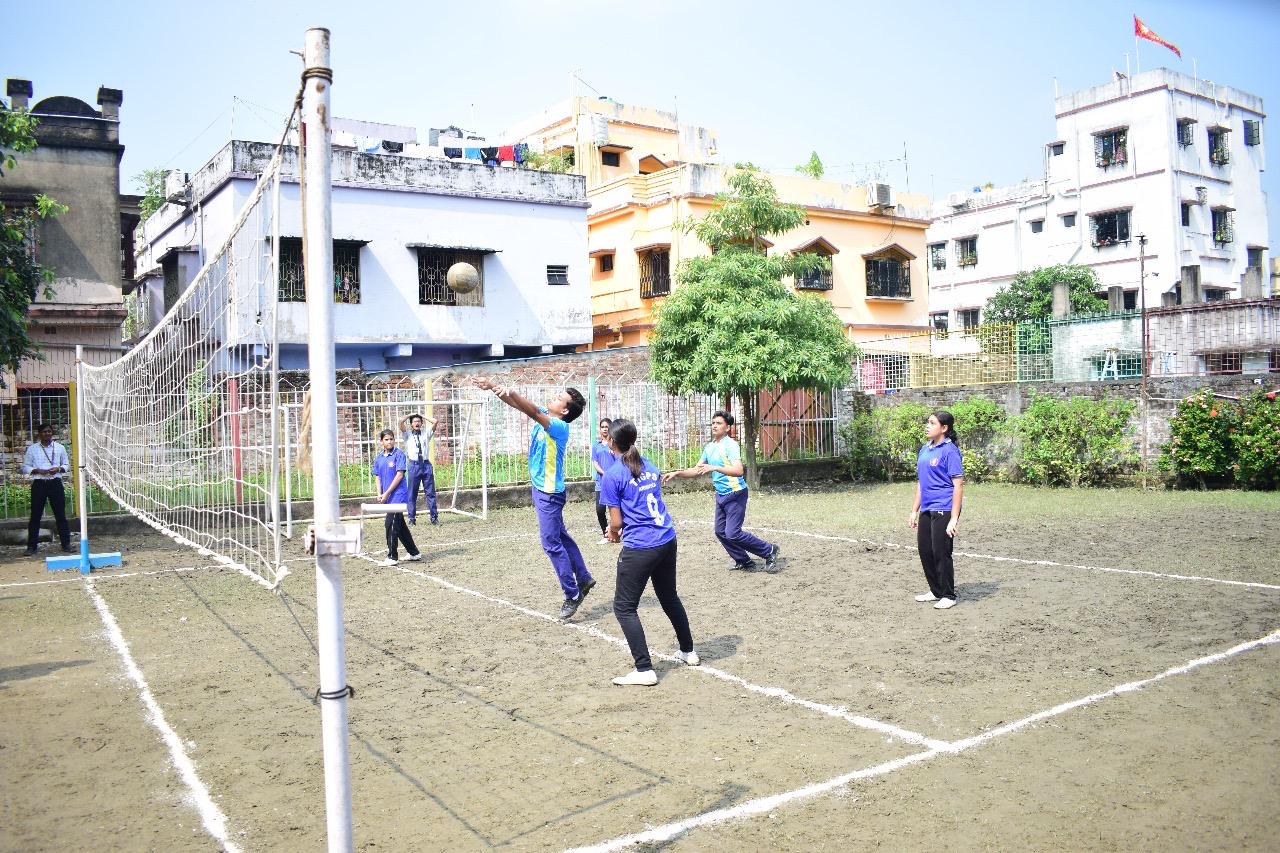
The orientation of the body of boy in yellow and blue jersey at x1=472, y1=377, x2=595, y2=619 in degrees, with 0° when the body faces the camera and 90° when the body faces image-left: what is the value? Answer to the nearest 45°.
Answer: approximately 90°

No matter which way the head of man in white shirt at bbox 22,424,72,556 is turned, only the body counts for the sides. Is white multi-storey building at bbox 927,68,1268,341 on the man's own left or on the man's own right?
on the man's own left

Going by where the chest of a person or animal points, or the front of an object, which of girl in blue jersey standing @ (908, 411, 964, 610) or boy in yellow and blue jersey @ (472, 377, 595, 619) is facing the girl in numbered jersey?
the girl in blue jersey standing

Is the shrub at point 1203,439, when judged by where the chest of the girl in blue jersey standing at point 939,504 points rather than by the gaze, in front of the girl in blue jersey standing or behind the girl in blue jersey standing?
behind

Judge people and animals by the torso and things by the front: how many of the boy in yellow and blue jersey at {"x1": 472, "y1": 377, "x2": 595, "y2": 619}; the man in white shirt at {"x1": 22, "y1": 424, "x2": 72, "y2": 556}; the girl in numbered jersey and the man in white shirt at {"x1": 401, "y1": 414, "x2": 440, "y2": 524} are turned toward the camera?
2

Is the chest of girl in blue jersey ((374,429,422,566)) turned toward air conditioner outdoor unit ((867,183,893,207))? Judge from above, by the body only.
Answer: no

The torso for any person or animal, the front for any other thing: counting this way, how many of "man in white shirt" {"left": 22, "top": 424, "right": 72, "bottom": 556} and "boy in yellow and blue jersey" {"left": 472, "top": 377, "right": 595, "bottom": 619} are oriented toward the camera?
1

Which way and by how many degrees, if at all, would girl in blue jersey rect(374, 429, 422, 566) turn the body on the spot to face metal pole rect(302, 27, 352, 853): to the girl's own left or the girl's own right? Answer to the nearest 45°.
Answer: approximately 45° to the girl's own left

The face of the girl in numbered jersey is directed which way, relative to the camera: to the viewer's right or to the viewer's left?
to the viewer's left

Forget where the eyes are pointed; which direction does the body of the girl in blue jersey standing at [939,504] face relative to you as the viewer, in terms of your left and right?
facing the viewer and to the left of the viewer

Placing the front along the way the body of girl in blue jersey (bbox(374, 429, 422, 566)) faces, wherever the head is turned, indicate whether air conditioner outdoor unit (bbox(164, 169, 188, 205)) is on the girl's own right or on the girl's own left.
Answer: on the girl's own right

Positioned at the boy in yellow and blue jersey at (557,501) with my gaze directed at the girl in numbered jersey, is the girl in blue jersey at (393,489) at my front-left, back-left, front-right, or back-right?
back-right

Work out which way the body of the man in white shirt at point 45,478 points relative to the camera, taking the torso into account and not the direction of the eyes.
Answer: toward the camera

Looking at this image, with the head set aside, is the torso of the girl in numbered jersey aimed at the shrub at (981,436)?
no

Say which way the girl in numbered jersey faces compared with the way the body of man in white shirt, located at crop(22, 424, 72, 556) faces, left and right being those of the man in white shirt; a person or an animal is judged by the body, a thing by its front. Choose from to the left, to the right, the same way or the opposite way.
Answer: the opposite way

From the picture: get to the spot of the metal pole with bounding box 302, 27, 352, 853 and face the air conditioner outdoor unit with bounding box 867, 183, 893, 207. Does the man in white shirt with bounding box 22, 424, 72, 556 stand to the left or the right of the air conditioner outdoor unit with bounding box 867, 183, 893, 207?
left

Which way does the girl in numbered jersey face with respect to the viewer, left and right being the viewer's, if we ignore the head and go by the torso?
facing away from the viewer and to the left of the viewer

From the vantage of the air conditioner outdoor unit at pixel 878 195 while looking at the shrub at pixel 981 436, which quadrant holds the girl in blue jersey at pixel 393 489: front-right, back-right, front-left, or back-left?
front-right

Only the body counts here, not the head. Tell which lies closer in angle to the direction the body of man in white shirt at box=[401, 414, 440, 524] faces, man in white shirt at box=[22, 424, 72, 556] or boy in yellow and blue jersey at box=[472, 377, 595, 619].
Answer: the boy in yellow and blue jersey
